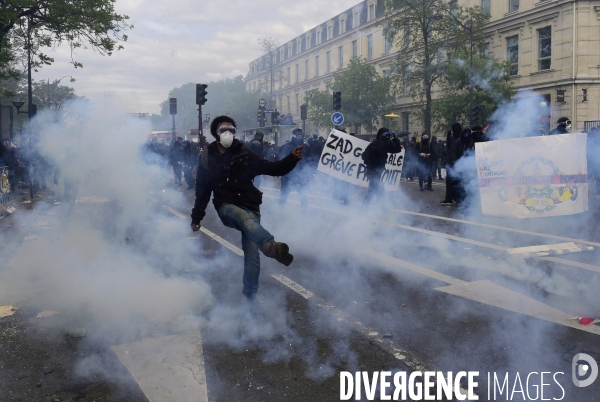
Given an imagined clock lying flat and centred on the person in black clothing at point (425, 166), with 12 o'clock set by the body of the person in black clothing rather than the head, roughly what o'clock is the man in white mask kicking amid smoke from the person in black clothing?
The man in white mask kicking amid smoke is roughly at 12 o'clock from the person in black clothing.

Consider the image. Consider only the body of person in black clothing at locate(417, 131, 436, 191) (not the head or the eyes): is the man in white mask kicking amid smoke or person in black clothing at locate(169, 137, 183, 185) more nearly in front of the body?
the man in white mask kicking amid smoke

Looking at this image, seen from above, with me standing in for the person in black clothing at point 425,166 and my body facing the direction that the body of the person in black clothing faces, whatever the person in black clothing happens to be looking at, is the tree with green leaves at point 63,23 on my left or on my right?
on my right

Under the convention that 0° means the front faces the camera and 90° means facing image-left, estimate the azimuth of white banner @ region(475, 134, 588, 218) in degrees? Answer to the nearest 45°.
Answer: approximately 0°

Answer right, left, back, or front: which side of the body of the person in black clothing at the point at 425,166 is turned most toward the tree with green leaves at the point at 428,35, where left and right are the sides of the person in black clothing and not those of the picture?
back

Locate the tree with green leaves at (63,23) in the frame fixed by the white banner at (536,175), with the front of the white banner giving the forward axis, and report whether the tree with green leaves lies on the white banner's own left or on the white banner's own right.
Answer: on the white banner's own right

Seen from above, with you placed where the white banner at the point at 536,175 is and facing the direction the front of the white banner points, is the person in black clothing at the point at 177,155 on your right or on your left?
on your right

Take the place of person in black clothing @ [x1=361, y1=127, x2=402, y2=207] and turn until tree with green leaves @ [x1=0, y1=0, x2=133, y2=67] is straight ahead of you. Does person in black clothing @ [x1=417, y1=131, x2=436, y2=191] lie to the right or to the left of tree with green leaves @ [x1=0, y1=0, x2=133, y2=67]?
right

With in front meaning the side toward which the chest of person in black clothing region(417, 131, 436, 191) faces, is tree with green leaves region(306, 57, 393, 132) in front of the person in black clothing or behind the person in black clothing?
behind

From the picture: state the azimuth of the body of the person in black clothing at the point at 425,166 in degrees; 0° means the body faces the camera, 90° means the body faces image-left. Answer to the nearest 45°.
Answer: approximately 0°
